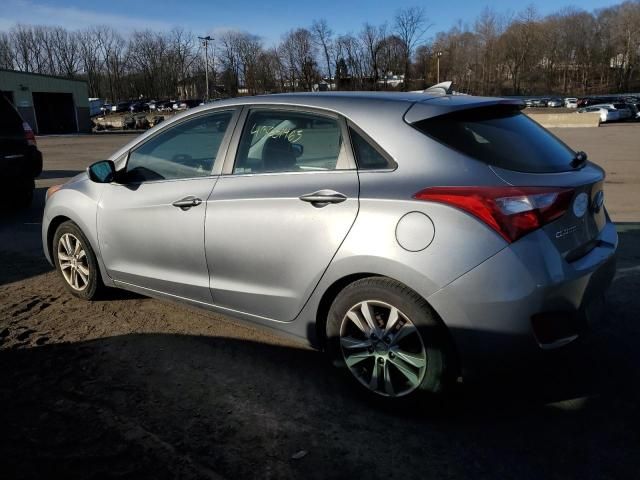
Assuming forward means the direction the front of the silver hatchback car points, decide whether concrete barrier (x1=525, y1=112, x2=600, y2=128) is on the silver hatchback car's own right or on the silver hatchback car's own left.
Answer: on the silver hatchback car's own right

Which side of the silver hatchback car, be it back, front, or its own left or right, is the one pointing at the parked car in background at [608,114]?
right

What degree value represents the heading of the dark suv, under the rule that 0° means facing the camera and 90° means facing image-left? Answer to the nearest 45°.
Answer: approximately 135°

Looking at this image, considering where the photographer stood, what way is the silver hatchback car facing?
facing away from the viewer and to the left of the viewer

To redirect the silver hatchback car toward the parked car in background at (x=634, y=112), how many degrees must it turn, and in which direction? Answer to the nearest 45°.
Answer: approximately 90° to its right

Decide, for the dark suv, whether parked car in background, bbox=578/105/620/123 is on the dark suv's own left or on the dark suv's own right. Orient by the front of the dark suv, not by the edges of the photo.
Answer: on the dark suv's own right

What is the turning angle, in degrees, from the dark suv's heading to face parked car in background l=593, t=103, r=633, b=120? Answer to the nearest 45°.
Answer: approximately 90° to its right

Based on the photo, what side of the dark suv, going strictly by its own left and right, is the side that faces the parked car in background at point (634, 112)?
right
